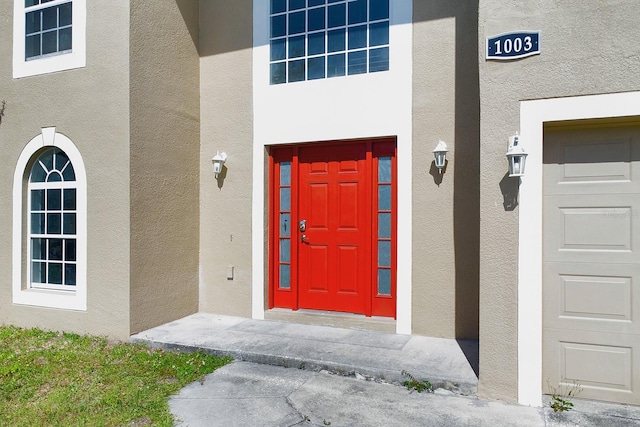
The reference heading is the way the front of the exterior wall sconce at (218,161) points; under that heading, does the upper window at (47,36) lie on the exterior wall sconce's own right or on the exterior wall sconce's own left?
on the exterior wall sconce's own right

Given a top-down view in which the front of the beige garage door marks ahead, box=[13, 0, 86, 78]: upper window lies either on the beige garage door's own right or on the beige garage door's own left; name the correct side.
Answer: on the beige garage door's own right

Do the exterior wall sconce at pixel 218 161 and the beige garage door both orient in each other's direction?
no

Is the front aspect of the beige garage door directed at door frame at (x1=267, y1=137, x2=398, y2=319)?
no

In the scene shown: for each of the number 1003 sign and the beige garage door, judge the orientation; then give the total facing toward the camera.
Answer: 2

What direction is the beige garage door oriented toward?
toward the camera

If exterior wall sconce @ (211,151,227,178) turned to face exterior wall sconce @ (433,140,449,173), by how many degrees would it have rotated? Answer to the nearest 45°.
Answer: approximately 90° to its left

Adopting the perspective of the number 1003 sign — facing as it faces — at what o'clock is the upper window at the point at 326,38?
The upper window is roughly at 4 o'clock from the number 1003 sign.

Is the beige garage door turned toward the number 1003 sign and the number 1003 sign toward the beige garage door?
no

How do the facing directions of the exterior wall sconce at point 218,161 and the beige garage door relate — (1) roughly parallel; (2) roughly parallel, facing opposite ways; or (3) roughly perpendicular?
roughly parallel

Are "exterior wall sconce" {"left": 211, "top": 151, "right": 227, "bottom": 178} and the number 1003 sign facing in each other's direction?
no

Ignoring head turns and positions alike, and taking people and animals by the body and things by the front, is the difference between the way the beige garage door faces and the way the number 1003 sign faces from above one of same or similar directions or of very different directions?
same or similar directions

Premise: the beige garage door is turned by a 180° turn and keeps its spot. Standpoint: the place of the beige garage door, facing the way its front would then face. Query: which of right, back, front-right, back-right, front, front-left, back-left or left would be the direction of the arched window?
left

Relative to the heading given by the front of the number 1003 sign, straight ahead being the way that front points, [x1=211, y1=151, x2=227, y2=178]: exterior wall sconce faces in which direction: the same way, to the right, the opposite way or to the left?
the same way

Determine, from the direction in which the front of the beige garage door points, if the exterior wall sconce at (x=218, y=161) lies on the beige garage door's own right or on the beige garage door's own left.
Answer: on the beige garage door's own right

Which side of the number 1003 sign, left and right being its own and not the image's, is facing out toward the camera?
front

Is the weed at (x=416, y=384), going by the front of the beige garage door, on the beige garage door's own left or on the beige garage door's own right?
on the beige garage door's own right

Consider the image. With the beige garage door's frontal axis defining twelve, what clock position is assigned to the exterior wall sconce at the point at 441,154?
The exterior wall sconce is roughly at 4 o'clock from the beige garage door.
